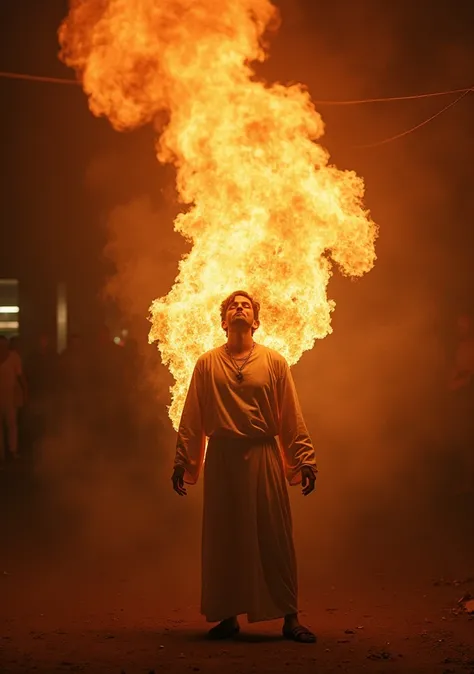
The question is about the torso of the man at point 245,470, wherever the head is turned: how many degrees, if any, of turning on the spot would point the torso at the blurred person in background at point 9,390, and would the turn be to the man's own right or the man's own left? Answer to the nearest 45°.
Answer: approximately 135° to the man's own right

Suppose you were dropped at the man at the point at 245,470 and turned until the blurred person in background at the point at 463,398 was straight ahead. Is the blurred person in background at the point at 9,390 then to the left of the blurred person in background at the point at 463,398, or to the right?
left

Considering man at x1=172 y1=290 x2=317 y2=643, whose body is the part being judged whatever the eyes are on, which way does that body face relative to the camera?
toward the camera

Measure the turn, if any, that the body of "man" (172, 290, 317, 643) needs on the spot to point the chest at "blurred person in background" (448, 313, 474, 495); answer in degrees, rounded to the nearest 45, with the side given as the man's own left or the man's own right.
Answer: approximately 135° to the man's own left

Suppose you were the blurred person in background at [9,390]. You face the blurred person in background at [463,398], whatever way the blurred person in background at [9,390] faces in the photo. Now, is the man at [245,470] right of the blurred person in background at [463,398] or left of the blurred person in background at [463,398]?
right
